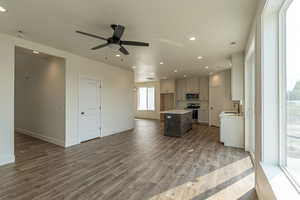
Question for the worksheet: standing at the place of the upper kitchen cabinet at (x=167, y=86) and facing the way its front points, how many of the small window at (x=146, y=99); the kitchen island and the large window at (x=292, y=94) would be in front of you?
2

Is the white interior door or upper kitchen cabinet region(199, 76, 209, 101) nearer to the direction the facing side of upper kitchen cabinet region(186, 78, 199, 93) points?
the white interior door

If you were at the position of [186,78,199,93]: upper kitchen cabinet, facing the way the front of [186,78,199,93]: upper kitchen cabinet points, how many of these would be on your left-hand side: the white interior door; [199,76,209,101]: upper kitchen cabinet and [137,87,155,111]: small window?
1

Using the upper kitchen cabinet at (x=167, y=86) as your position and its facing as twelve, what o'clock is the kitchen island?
The kitchen island is roughly at 12 o'clock from the upper kitchen cabinet.

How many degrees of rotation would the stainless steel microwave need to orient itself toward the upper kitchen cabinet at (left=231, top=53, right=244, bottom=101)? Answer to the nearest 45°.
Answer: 0° — it already faces it

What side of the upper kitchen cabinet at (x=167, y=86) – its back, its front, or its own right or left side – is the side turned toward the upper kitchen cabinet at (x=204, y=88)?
left

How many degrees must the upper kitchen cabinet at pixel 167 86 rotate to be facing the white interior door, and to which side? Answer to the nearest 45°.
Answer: approximately 45° to its right

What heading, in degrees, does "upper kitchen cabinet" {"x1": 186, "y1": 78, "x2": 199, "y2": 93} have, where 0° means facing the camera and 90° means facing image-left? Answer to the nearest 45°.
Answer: approximately 0°

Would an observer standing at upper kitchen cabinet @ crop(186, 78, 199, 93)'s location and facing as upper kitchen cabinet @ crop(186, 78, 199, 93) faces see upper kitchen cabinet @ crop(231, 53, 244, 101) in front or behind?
in front

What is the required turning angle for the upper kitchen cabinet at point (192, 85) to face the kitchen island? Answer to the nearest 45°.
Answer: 0° — it already faces it
